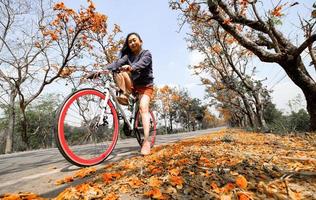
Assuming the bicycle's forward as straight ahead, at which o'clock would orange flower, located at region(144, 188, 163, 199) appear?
The orange flower is roughly at 10 o'clock from the bicycle.

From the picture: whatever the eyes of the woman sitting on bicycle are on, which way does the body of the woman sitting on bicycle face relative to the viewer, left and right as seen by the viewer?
facing the viewer and to the left of the viewer

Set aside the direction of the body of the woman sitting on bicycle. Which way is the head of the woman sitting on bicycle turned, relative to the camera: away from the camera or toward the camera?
toward the camera

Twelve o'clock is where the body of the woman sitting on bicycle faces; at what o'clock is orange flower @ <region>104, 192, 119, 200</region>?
The orange flower is roughly at 11 o'clock from the woman sitting on bicycle.

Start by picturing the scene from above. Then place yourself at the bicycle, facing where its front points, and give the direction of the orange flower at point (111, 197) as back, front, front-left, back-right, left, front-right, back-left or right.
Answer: front-left

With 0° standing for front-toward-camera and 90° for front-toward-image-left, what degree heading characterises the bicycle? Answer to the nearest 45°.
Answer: approximately 45°

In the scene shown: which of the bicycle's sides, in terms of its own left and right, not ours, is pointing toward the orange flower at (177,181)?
left
